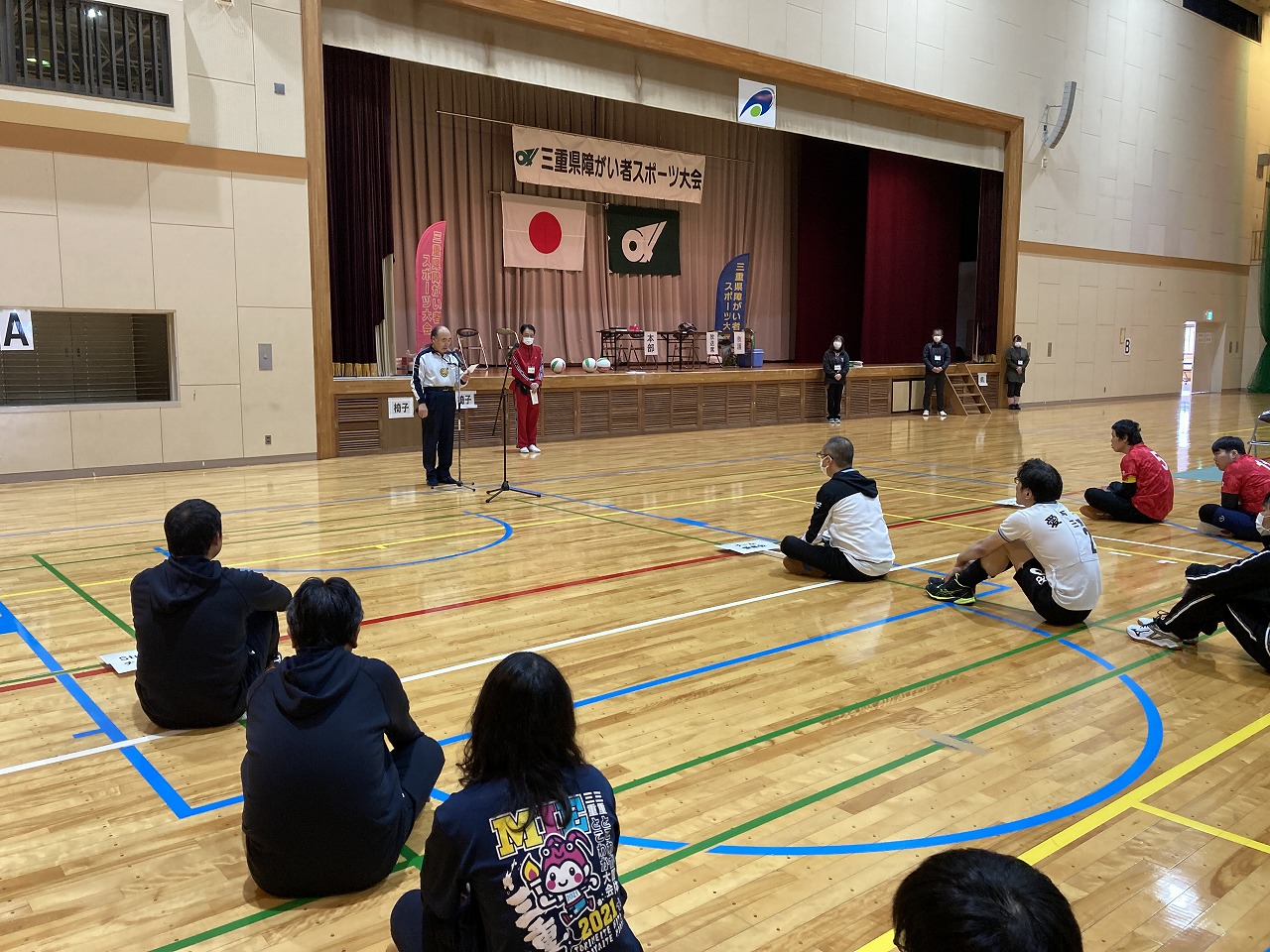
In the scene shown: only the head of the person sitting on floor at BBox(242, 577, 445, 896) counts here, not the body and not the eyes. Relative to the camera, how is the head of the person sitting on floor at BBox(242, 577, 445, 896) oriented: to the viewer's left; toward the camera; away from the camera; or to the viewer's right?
away from the camera

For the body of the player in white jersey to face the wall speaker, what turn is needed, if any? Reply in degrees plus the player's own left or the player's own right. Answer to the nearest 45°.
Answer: approximately 45° to the player's own right

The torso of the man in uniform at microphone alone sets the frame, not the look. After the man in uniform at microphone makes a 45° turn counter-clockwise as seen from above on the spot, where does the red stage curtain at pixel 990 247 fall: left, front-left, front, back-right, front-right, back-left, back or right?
front-left

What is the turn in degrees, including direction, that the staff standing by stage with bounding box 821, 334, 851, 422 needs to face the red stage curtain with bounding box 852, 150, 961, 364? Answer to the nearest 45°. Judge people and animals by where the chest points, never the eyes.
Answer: approximately 180°

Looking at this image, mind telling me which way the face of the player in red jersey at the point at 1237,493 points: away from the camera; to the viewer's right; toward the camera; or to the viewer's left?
to the viewer's left

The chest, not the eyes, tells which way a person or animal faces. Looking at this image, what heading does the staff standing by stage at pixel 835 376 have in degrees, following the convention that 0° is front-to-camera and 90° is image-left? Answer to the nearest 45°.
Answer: approximately 0°

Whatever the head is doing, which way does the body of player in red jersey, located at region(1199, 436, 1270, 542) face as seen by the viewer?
to the viewer's left

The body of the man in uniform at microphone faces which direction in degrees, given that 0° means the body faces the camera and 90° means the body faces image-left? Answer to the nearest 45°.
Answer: approximately 315°

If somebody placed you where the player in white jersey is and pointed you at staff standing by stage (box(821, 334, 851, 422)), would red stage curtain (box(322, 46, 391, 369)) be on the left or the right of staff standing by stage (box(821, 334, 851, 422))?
left

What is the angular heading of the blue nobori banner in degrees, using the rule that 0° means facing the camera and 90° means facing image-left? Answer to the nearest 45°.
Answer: approximately 0°

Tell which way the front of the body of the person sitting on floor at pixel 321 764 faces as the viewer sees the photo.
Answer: away from the camera

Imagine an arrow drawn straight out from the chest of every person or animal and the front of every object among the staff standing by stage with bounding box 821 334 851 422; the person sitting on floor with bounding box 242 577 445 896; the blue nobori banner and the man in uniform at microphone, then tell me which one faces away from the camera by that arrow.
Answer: the person sitting on floor

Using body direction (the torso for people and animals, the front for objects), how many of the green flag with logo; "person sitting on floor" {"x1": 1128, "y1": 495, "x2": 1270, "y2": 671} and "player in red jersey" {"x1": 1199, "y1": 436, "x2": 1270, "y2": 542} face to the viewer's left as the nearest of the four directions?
2

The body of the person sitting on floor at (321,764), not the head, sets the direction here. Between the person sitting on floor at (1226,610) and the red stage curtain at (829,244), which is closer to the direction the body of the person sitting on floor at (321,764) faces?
the red stage curtain

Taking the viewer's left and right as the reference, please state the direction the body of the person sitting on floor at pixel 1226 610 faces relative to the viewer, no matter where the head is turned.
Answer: facing to the left of the viewer
